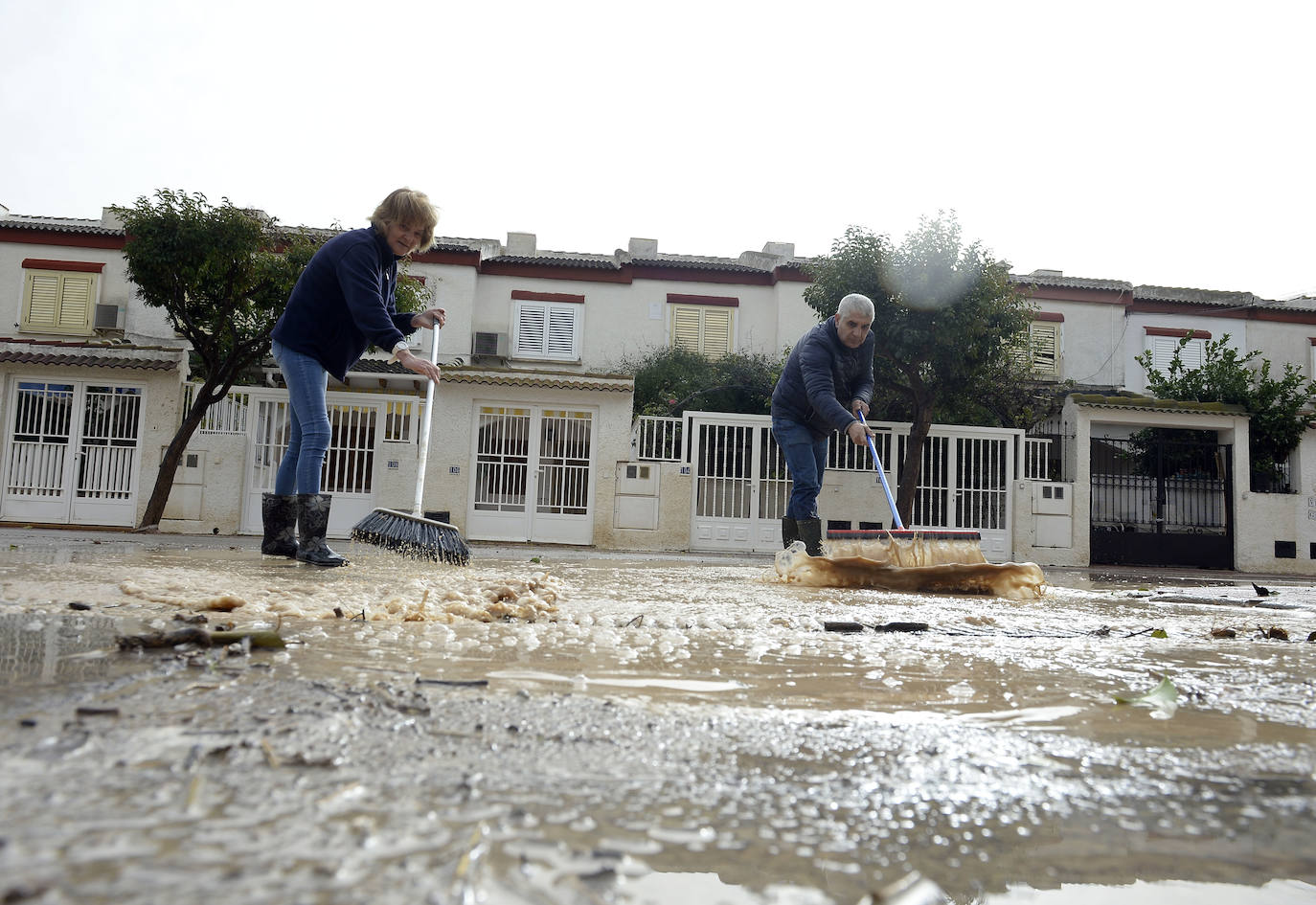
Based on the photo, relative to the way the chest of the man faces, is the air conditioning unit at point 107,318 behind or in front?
behind

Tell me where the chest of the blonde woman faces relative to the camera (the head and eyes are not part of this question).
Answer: to the viewer's right

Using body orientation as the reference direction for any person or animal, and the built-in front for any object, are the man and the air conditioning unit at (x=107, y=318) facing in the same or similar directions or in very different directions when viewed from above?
same or similar directions

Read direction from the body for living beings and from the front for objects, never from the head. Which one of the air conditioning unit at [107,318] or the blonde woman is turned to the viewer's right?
the blonde woman

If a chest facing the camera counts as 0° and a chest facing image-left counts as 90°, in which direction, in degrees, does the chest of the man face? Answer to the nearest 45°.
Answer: approximately 315°

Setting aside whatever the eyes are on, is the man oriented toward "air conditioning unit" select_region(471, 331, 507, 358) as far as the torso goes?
no

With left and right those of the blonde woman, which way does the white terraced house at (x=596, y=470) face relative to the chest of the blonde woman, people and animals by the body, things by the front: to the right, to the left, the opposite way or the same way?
to the right

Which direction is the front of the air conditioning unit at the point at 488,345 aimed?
toward the camera

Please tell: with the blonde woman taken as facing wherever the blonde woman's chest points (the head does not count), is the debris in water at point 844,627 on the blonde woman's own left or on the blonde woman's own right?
on the blonde woman's own right

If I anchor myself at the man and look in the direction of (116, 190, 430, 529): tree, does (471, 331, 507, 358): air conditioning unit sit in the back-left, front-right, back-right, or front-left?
front-right

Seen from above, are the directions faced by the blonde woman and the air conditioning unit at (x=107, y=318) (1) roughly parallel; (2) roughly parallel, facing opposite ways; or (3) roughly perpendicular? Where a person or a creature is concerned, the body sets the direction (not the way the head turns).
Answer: roughly perpendicular

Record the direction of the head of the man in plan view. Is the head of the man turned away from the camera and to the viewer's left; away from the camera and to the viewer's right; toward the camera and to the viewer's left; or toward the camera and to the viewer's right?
toward the camera and to the viewer's right

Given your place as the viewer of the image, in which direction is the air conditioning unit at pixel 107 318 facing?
facing the viewer

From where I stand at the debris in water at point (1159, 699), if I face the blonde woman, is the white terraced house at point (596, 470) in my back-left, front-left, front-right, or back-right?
front-right

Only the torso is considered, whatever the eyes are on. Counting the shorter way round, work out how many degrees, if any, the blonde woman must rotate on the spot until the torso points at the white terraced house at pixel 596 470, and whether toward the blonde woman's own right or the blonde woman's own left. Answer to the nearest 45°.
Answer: approximately 45° to the blonde woman's own left

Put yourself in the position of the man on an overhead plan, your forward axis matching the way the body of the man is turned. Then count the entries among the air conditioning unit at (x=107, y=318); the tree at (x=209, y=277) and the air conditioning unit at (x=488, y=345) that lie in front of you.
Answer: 0
